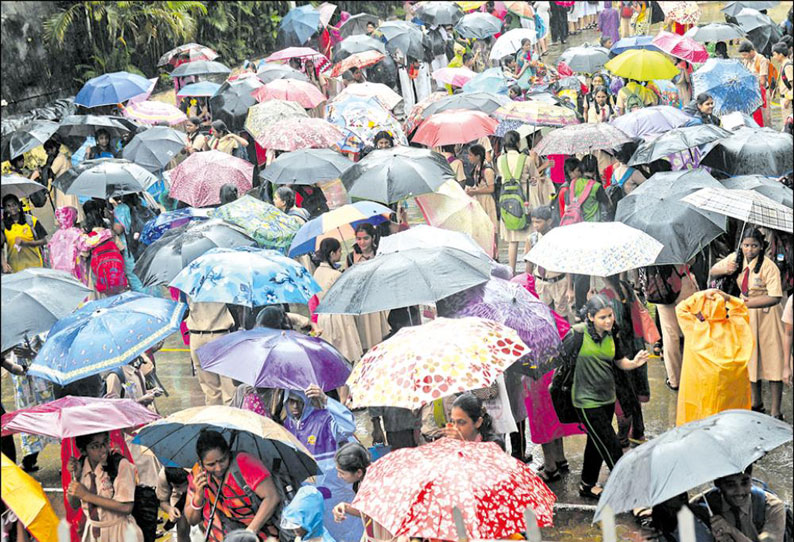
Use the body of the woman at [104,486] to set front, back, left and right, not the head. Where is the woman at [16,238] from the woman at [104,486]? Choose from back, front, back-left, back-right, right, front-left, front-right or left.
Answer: back-right

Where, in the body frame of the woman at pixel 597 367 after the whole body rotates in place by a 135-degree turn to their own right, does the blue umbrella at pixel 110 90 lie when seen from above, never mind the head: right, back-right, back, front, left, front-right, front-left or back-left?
front-right

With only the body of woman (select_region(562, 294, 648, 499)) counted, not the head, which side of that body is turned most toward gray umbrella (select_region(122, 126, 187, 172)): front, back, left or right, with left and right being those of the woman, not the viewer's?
back

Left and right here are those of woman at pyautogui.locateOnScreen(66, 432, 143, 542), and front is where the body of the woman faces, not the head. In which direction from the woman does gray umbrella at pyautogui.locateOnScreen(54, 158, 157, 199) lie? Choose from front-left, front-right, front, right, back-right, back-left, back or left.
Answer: back-right

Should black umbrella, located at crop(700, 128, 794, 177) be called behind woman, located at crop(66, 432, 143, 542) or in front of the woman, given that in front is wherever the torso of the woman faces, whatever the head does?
behind

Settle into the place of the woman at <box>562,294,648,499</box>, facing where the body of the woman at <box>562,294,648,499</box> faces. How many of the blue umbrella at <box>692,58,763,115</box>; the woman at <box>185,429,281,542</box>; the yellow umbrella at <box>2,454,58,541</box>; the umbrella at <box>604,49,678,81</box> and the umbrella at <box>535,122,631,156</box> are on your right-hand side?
2

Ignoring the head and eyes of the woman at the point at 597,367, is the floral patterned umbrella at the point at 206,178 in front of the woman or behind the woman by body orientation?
behind

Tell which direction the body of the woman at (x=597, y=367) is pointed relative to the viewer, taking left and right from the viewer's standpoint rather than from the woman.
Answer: facing the viewer and to the right of the viewer

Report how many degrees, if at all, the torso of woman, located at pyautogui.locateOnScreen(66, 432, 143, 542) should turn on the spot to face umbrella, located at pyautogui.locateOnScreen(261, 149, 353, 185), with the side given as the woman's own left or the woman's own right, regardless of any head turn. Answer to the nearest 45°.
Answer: approximately 180°

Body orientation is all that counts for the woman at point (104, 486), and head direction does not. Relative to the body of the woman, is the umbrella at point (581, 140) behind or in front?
behind

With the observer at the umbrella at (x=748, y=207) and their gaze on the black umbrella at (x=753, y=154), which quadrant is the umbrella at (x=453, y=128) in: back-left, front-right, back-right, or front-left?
front-left

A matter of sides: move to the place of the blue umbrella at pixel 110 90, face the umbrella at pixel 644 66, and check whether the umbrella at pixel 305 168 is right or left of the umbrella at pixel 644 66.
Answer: right
